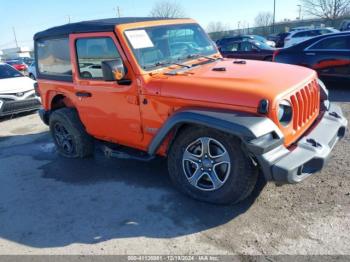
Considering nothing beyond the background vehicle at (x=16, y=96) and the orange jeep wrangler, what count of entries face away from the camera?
0

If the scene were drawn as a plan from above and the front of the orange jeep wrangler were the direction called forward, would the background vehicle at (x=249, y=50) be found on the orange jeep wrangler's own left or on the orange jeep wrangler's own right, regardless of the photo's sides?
on the orange jeep wrangler's own left

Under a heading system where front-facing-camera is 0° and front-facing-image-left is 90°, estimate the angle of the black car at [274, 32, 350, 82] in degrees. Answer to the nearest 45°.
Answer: approximately 270°

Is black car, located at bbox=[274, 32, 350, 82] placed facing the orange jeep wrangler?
no

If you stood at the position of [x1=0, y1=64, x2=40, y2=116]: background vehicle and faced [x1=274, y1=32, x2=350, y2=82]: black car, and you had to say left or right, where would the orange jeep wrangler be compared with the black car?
right

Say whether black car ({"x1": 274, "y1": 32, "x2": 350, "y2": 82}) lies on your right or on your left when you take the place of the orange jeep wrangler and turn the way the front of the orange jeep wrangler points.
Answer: on your left

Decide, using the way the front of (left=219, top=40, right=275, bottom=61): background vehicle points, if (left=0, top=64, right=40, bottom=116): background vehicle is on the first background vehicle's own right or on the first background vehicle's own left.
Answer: on the first background vehicle's own right

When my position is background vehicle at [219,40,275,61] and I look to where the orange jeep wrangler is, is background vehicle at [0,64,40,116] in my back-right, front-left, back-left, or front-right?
front-right

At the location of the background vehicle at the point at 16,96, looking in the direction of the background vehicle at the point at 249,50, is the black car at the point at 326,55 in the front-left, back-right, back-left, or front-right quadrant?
front-right

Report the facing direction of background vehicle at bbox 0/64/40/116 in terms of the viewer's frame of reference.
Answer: facing the viewer and to the right of the viewer

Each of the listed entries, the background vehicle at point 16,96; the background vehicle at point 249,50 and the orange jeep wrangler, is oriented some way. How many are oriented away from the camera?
0
